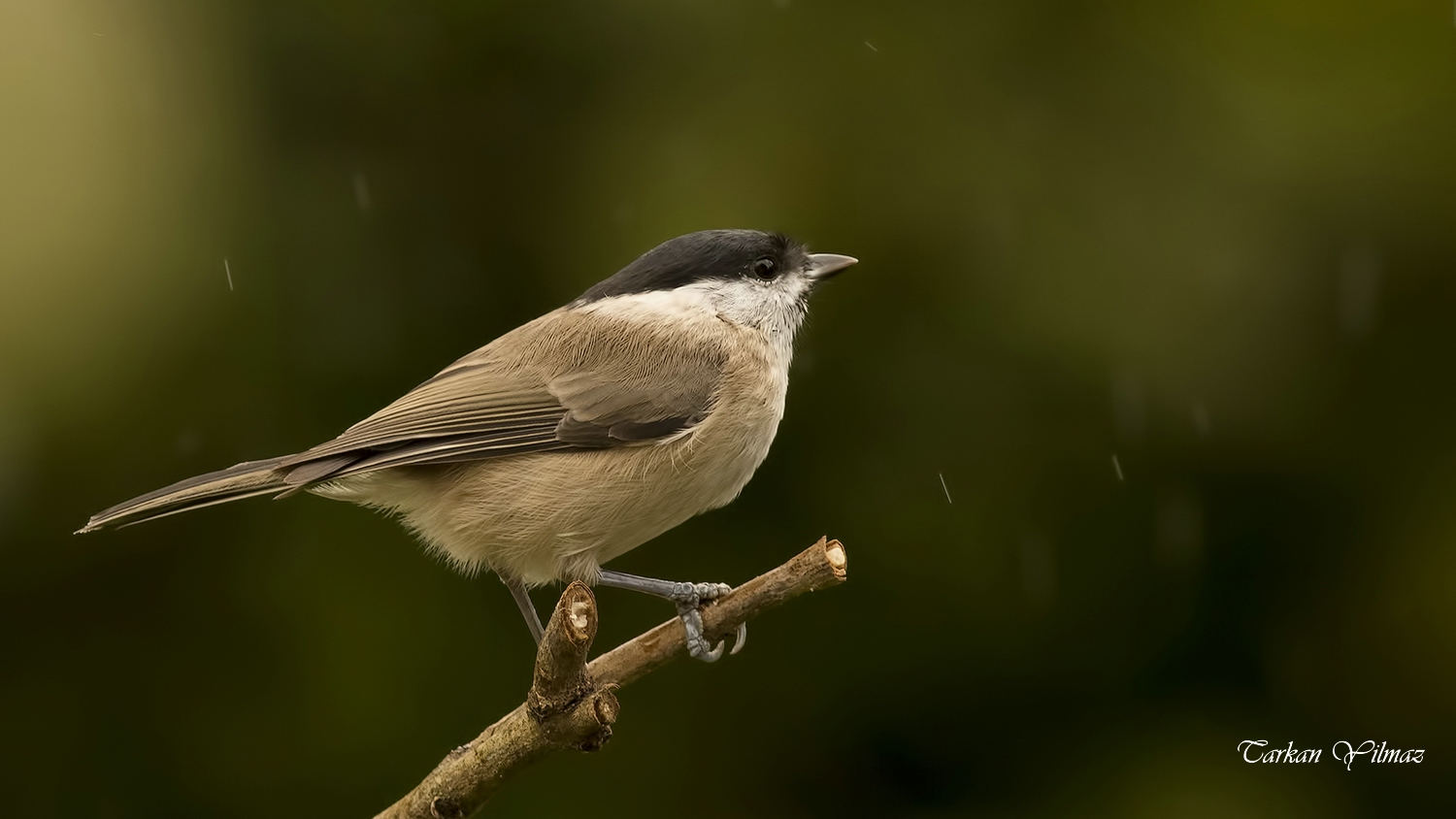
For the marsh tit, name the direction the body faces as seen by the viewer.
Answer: to the viewer's right
